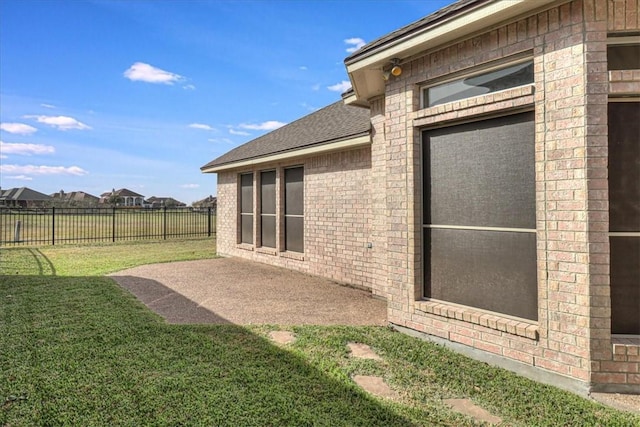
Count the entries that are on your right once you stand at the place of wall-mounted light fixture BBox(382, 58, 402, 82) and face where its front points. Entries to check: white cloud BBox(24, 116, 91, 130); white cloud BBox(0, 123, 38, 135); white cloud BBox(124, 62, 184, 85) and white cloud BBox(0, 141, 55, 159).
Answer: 4

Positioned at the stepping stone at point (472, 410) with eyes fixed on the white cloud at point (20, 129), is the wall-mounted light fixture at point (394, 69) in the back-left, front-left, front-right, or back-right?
front-right

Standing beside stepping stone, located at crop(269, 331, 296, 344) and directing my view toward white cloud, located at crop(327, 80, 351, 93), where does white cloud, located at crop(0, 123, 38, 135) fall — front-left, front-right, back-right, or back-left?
front-left

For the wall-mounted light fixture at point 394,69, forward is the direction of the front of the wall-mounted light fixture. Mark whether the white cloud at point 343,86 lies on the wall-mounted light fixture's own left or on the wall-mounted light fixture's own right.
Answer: on the wall-mounted light fixture's own right

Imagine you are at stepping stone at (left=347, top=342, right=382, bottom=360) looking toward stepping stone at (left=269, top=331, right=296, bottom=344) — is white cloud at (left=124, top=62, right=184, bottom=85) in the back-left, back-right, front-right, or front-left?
front-right

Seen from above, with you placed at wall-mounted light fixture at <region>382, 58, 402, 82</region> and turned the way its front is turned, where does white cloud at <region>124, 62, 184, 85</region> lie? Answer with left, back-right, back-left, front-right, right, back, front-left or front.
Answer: right

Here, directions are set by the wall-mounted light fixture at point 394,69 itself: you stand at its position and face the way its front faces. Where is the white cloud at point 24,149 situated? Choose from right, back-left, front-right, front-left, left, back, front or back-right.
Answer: right

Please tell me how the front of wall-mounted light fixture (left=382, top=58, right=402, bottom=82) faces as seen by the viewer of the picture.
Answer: facing the viewer and to the left of the viewer

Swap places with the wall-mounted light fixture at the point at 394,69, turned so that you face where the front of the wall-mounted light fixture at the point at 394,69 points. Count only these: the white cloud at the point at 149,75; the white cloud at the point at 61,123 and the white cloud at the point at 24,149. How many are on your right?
3

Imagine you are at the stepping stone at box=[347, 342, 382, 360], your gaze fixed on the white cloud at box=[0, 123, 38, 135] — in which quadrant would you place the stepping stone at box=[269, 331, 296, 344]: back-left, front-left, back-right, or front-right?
front-left

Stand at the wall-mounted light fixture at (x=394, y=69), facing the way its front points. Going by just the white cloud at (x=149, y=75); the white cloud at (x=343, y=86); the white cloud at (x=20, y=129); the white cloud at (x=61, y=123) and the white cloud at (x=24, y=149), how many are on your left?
0

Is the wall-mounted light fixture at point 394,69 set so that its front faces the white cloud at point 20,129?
no

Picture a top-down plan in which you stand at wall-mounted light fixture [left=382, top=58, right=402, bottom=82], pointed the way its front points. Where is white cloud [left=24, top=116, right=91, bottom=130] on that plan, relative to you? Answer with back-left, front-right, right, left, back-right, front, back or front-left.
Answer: right
